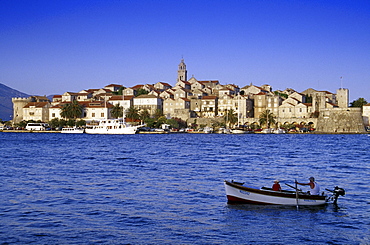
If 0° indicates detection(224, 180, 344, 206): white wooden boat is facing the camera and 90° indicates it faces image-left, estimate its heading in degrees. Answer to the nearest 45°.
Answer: approximately 90°
